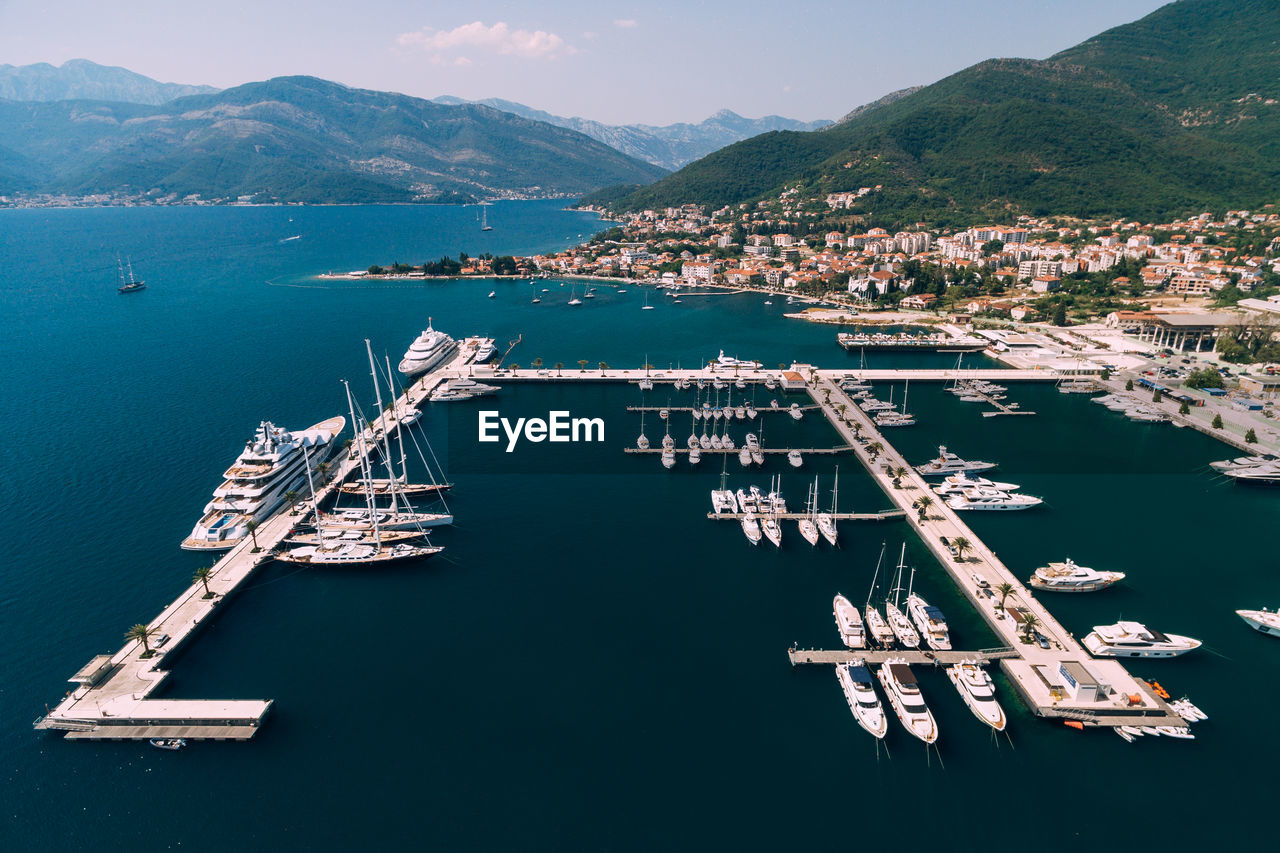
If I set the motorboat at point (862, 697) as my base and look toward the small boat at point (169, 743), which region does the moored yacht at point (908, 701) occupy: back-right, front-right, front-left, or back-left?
back-left

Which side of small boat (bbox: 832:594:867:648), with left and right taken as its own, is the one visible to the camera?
back

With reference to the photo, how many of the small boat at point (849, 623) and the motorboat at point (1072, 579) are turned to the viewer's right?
1

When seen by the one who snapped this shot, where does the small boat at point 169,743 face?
facing to the left of the viewer

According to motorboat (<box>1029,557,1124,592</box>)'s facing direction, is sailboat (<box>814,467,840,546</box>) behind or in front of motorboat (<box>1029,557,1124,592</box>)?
behind

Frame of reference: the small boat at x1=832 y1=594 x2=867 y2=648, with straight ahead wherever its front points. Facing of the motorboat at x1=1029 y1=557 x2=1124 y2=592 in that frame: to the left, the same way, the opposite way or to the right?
to the right

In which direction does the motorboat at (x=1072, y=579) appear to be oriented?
to the viewer's right

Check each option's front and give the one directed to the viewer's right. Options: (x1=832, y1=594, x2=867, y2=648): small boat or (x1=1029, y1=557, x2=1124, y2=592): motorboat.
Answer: the motorboat
